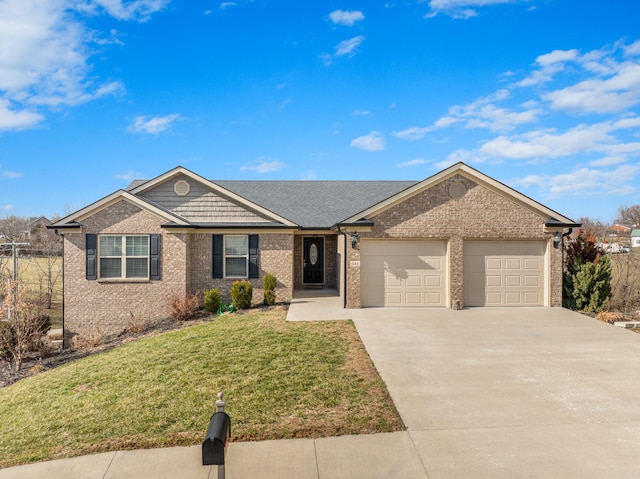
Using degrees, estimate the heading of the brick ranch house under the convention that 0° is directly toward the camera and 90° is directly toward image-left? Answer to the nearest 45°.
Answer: approximately 0°

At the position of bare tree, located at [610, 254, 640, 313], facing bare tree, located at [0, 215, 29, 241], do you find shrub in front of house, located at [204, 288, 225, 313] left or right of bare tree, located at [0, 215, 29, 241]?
left

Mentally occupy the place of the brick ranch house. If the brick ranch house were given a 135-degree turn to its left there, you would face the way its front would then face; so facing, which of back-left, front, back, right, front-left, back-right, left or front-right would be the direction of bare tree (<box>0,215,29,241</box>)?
left

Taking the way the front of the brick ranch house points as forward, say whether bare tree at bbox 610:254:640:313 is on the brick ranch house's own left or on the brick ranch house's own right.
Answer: on the brick ranch house's own left

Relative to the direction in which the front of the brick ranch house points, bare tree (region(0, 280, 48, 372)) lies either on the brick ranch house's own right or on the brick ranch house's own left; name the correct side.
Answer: on the brick ranch house's own right
